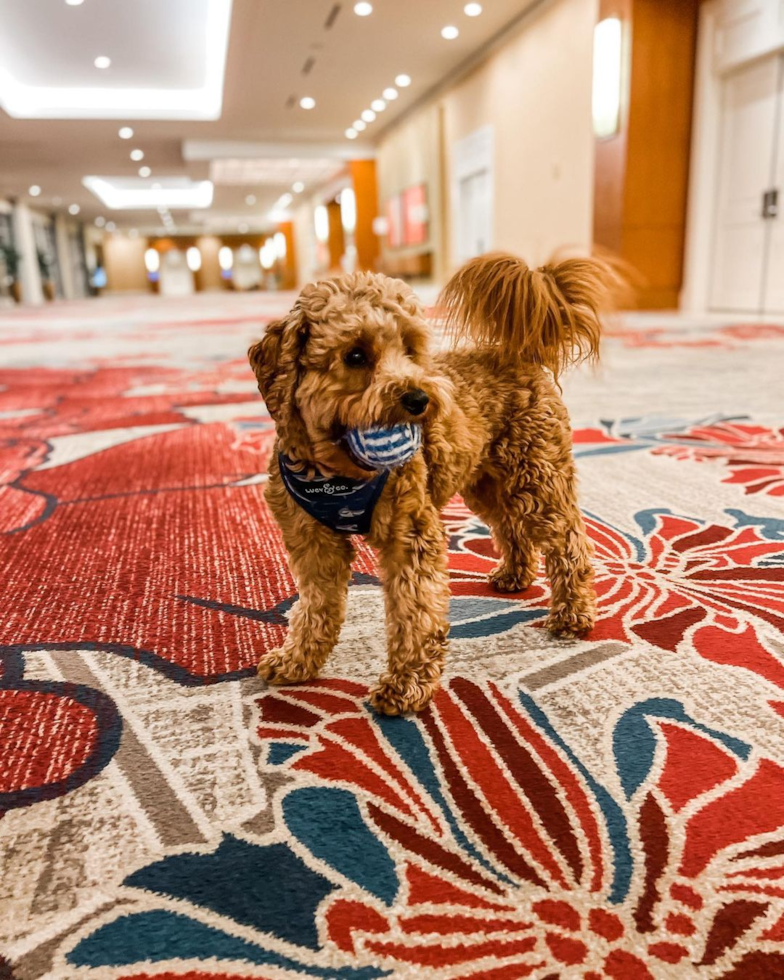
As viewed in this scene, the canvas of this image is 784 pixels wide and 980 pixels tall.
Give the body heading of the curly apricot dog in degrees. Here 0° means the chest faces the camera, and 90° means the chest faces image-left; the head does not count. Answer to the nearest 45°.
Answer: approximately 45°

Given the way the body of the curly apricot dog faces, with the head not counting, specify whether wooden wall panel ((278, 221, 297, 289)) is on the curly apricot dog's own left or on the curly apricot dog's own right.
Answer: on the curly apricot dog's own right

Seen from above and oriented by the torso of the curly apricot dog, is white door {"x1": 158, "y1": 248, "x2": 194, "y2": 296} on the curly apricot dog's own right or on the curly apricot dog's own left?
on the curly apricot dog's own right

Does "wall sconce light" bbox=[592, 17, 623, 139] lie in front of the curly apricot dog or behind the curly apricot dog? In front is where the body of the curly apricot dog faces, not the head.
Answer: behind

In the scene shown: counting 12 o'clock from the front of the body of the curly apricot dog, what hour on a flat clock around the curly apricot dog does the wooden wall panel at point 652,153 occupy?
The wooden wall panel is roughly at 5 o'clock from the curly apricot dog.

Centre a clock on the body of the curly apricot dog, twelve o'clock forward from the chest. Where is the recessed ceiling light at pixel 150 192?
The recessed ceiling light is roughly at 4 o'clock from the curly apricot dog.

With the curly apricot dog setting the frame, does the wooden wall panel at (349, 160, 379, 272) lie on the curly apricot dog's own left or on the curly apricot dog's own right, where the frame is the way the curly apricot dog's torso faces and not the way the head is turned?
on the curly apricot dog's own right

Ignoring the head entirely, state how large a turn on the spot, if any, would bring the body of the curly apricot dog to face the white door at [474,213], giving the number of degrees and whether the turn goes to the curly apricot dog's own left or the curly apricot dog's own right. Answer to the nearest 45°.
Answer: approximately 135° to the curly apricot dog's own right

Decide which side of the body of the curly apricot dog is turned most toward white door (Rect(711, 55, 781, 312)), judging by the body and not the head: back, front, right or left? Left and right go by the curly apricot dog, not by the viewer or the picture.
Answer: back
